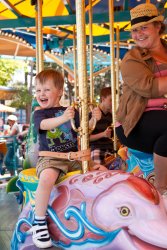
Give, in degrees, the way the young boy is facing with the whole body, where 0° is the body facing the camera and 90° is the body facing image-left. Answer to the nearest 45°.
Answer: approximately 315°

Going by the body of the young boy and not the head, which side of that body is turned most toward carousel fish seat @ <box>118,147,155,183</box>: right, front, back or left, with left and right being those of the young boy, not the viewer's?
left

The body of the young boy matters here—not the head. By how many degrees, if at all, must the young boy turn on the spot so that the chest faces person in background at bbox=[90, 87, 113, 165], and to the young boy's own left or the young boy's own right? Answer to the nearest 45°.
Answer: approximately 135° to the young boy's own left

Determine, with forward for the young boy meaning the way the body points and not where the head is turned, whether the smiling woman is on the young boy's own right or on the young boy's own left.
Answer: on the young boy's own left

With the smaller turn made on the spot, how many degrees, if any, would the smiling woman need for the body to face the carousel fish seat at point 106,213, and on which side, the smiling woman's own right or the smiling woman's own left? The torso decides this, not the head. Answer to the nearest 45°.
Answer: approximately 45° to the smiling woman's own right

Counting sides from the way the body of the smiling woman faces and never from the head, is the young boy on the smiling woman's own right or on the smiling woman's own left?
on the smiling woman's own right
